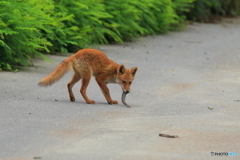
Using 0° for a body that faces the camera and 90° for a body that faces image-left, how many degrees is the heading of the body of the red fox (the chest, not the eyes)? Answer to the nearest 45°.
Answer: approximately 270°

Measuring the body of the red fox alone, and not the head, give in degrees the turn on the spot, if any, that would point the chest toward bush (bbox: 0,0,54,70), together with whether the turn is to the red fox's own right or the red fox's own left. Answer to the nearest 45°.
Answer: approximately 135° to the red fox's own left

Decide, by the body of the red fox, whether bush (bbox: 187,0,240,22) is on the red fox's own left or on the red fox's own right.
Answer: on the red fox's own left

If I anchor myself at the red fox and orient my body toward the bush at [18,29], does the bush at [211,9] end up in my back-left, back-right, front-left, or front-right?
front-right
